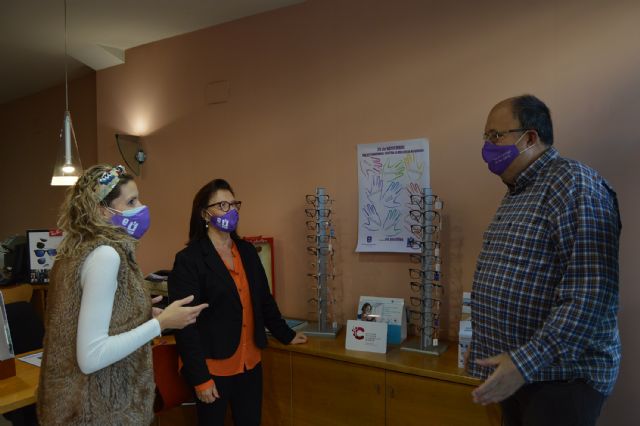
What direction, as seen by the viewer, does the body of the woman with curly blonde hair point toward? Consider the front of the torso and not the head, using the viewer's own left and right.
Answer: facing to the right of the viewer

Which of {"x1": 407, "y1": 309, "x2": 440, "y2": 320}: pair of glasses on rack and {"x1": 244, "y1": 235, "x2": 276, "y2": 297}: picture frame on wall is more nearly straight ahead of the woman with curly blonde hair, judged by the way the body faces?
the pair of glasses on rack

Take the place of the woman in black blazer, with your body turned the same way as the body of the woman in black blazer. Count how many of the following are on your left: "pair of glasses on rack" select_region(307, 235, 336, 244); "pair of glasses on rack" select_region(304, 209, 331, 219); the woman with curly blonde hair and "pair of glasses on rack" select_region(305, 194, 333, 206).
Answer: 3

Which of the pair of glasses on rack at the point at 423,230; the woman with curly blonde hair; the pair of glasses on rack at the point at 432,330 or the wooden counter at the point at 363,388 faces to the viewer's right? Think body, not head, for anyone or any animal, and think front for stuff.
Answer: the woman with curly blonde hair

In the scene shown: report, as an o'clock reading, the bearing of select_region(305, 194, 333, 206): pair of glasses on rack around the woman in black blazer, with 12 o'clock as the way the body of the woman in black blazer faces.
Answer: The pair of glasses on rack is roughly at 9 o'clock from the woman in black blazer.

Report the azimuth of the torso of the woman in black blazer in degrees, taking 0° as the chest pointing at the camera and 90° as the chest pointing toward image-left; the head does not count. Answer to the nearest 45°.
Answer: approximately 315°

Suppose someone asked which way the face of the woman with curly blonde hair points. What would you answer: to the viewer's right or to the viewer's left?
to the viewer's right
